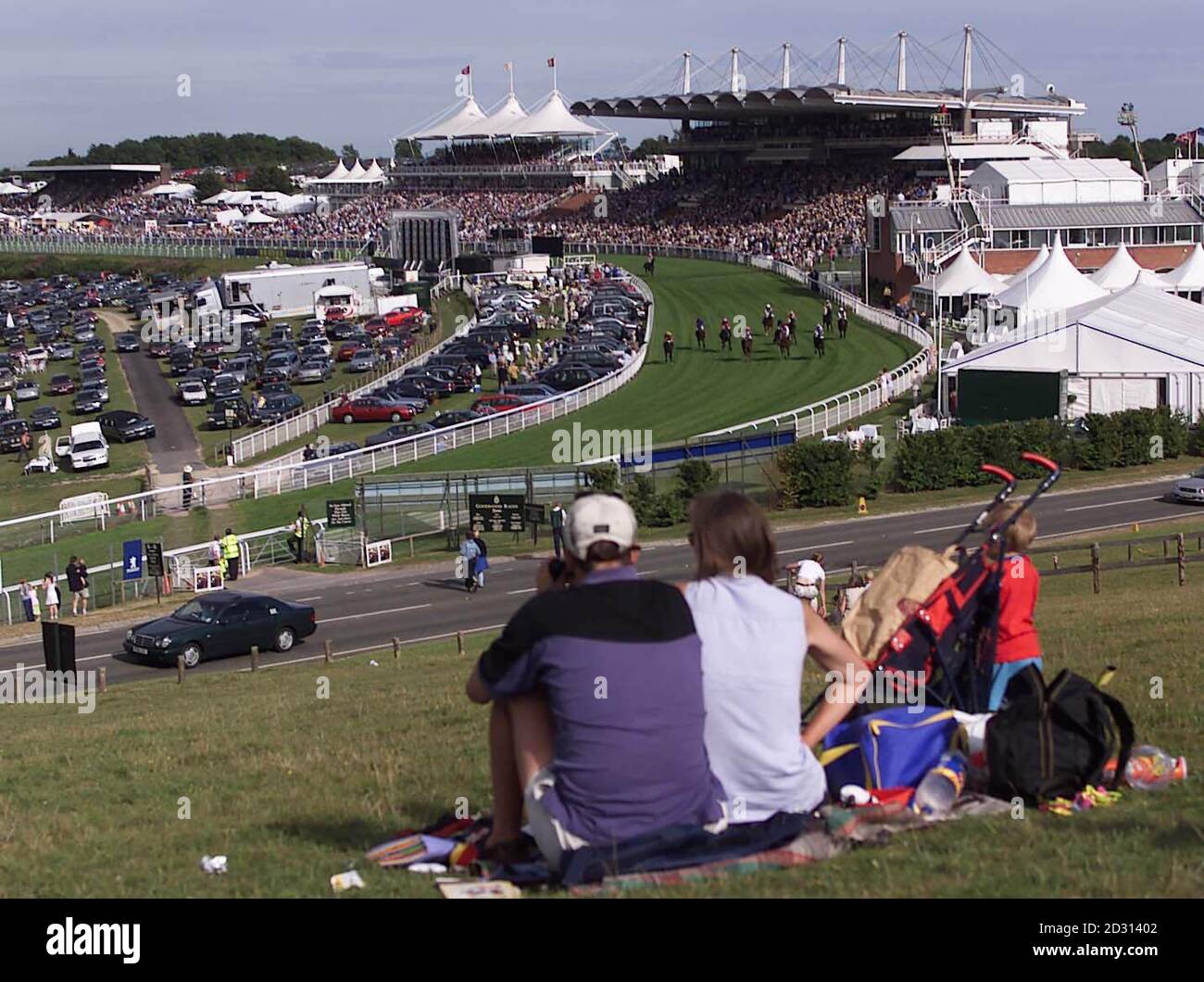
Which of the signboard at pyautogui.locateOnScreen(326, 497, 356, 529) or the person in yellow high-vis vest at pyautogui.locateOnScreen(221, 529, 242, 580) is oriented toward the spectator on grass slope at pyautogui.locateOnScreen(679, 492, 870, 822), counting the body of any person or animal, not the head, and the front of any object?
the signboard

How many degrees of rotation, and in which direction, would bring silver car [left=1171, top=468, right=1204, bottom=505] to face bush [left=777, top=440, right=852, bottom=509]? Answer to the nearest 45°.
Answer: approximately 45° to its right

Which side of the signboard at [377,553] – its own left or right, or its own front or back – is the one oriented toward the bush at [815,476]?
left

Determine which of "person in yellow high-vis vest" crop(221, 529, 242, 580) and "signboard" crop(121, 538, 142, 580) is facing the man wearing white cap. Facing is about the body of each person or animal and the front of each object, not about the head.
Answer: the signboard

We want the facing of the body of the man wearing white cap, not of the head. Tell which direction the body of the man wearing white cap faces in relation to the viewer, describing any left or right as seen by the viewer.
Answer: facing away from the viewer and to the left of the viewer

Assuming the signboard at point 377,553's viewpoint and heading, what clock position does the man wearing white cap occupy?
The man wearing white cap is roughly at 12 o'clock from the signboard.

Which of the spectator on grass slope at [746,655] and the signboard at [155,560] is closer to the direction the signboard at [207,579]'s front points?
the spectator on grass slope

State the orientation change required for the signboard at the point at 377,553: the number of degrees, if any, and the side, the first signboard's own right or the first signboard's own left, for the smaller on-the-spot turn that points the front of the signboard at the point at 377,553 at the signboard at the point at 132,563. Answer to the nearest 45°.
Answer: approximately 45° to the first signboard's own right

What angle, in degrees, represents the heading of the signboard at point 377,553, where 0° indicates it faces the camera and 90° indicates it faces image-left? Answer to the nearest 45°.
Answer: approximately 0°

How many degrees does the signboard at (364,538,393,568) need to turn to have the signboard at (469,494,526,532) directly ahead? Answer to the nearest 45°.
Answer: approximately 90° to its left
